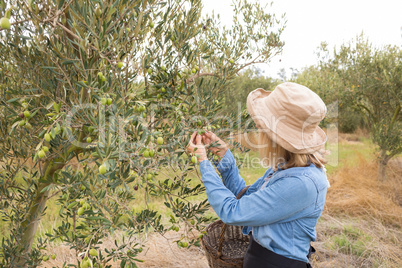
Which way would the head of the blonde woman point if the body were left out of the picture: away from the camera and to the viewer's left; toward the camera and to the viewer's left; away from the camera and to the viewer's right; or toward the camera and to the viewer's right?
away from the camera and to the viewer's left

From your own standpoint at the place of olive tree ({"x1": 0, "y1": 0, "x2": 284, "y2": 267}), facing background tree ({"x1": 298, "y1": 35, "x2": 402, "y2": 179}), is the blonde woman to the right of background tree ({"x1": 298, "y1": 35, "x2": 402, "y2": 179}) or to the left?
right

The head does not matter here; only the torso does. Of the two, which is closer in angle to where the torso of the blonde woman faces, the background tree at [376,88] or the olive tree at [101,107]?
the olive tree

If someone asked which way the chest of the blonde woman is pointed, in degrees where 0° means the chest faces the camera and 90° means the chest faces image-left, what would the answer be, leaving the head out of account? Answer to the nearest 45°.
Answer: approximately 90°

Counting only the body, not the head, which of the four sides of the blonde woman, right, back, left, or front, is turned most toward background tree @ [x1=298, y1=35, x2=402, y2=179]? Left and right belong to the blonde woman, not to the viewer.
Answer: right

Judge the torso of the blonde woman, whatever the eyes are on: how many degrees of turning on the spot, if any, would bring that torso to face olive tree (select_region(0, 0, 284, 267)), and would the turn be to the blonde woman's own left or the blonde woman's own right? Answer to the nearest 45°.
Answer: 0° — they already face it
